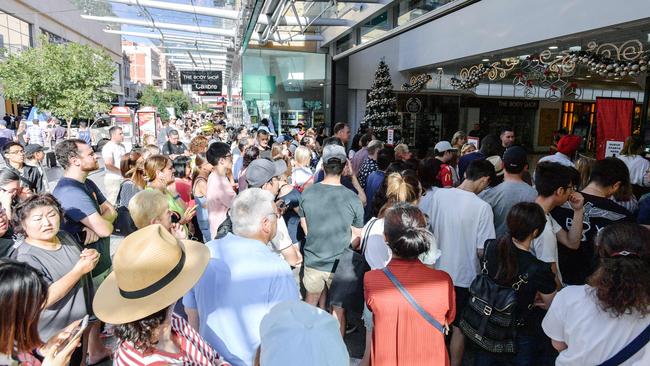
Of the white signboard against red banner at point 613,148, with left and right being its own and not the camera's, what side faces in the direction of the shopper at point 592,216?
front

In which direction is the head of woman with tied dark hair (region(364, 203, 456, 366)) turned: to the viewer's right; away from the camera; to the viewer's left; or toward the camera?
away from the camera

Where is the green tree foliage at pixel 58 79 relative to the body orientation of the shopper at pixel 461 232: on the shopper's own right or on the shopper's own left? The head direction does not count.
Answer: on the shopper's own left

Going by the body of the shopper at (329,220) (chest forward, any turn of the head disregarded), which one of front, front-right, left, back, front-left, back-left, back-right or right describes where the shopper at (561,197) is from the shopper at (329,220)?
right

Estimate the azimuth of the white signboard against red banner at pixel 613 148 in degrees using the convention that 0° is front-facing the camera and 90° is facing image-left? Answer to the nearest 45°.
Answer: approximately 0°

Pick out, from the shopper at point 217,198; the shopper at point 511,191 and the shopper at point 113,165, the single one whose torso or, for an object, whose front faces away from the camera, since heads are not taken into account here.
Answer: the shopper at point 511,191

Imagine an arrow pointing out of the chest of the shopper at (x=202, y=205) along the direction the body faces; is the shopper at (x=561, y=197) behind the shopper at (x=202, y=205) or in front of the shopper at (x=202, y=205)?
in front

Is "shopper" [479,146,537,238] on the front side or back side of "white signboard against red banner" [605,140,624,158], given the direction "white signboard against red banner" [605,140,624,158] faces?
on the front side

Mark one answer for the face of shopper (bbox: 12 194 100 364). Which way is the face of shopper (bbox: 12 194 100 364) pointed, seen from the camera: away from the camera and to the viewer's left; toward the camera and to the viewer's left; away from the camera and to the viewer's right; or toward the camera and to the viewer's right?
toward the camera and to the viewer's right

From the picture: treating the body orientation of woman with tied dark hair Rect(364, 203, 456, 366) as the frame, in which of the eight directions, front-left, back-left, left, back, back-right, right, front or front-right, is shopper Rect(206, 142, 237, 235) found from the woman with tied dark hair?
front-left

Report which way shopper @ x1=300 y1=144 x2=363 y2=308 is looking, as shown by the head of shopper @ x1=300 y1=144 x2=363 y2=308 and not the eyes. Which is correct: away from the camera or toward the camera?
away from the camera

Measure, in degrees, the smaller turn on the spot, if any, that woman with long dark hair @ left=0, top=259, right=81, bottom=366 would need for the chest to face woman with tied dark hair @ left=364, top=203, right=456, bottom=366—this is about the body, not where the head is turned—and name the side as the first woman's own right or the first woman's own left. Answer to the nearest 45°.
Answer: approximately 45° to the first woman's own right

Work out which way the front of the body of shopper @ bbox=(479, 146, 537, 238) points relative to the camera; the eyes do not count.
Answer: away from the camera

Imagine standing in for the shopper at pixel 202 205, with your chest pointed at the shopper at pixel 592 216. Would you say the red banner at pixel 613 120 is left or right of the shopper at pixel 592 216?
left
